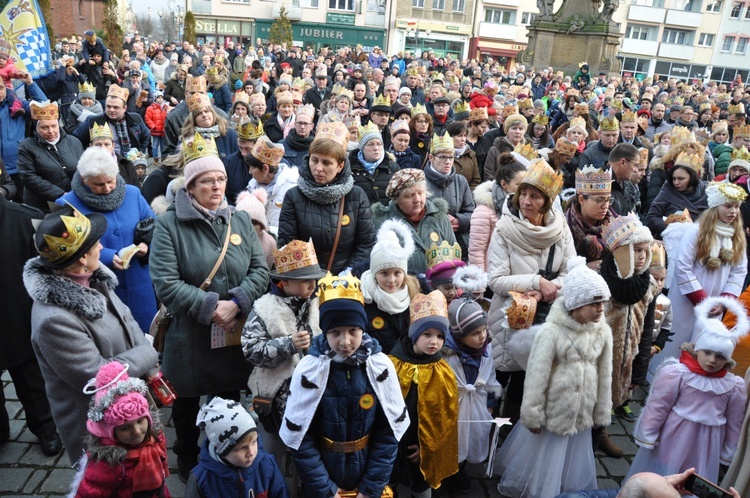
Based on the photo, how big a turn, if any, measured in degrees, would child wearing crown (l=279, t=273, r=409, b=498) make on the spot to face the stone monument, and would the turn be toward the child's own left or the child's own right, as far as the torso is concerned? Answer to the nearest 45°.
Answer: approximately 180°

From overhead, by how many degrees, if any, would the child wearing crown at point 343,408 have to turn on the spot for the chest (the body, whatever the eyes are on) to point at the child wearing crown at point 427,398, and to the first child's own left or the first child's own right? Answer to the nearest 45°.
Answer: approximately 135° to the first child's own left

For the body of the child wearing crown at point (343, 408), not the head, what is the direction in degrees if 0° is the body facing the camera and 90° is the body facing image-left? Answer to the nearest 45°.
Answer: approximately 0°

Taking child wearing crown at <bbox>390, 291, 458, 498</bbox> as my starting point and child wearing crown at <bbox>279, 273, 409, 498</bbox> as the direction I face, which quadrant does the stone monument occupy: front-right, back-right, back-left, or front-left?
back-right

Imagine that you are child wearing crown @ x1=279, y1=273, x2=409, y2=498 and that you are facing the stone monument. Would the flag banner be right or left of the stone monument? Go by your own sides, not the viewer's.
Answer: left

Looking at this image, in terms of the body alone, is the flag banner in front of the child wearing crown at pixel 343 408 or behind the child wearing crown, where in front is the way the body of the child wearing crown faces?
behind
